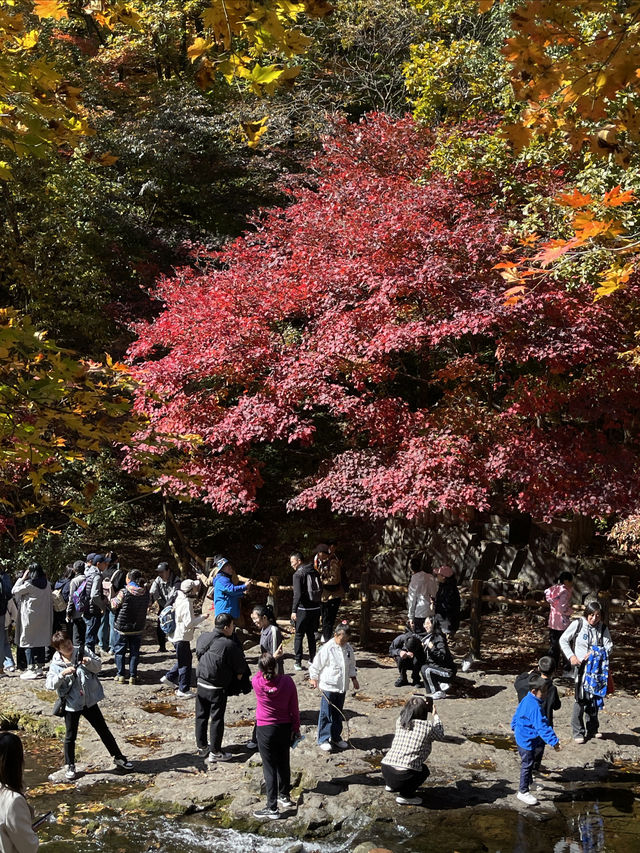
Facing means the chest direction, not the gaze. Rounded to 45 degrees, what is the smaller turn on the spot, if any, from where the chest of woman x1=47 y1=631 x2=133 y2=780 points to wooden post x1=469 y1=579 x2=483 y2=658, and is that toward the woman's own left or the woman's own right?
approximately 90° to the woman's own left

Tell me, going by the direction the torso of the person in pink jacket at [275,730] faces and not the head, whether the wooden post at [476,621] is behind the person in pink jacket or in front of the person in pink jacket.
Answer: in front

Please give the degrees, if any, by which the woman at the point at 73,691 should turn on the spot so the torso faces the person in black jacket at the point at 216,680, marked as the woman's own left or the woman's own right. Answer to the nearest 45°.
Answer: approximately 45° to the woman's own left

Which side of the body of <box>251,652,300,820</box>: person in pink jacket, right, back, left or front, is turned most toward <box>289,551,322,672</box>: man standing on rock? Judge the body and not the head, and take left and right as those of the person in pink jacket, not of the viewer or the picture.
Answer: front

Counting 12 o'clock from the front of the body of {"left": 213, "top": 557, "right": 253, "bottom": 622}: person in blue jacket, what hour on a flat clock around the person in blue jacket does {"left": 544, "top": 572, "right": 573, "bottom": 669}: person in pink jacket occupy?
The person in pink jacket is roughly at 12 o'clock from the person in blue jacket.

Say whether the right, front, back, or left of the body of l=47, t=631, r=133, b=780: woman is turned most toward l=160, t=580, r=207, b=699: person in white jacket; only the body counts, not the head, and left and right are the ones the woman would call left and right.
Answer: back

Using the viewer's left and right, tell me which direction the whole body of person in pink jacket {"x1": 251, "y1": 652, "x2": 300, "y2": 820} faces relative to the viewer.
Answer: facing away from the viewer

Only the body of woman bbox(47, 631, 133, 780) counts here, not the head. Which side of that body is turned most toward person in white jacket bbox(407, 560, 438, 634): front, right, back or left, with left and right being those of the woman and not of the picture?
left

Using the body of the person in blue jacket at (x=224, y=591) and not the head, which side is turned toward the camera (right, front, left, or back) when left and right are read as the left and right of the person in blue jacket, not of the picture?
right

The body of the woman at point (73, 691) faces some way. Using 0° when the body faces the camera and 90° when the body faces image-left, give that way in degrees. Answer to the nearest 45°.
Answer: approximately 315°

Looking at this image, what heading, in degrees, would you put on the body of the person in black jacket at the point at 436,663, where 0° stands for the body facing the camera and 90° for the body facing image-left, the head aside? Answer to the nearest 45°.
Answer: approximately 45°

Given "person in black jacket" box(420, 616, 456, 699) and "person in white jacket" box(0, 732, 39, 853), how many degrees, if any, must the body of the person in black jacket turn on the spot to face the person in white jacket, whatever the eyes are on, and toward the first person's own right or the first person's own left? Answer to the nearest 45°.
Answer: approximately 45° to the first person's own left

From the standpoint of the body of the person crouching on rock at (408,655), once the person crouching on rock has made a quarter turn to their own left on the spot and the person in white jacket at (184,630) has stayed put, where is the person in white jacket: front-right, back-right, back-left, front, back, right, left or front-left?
back

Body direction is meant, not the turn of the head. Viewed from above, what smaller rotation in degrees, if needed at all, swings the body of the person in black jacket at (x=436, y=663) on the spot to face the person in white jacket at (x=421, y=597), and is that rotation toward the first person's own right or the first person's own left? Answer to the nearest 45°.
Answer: approximately 135° to the first person's own right
